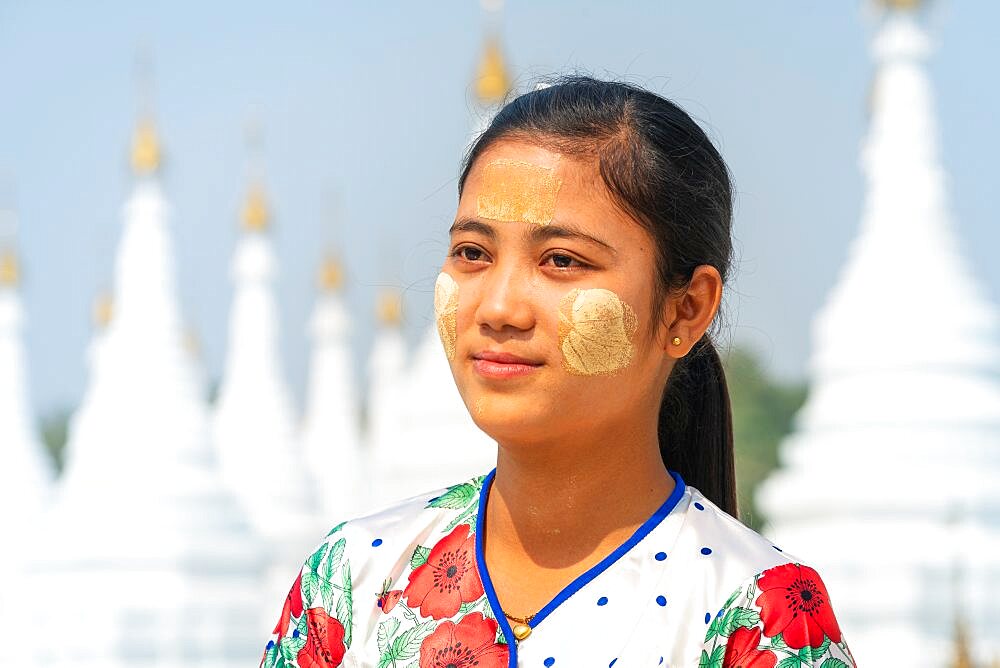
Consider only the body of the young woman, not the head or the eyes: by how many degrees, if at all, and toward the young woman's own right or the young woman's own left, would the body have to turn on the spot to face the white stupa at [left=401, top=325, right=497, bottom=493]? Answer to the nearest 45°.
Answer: approximately 135° to the young woman's own right

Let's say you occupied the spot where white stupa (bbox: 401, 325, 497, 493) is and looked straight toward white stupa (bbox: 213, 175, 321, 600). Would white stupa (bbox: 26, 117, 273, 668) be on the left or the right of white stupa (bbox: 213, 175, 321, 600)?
left

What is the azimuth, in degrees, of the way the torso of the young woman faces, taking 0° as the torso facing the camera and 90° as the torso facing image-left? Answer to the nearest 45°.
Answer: approximately 45°

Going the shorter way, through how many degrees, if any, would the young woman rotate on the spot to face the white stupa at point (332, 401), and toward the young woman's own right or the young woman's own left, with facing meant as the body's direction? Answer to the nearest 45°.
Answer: approximately 135° to the young woman's own right

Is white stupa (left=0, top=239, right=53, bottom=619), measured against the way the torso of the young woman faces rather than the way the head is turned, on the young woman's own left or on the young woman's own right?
on the young woman's own right

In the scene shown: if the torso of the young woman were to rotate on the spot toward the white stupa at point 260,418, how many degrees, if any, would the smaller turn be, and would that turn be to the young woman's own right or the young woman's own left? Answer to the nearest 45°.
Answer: approximately 135° to the young woman's own right
